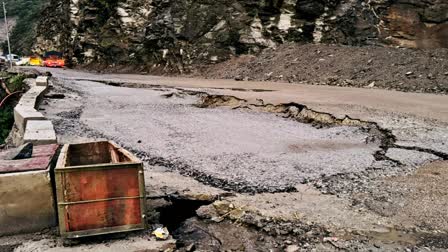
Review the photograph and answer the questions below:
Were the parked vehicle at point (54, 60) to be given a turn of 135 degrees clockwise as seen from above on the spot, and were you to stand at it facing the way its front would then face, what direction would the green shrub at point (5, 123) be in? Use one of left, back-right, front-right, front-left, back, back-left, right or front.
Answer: back-left

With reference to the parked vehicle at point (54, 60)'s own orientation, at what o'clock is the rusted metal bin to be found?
The rusted metal bin is roughly at 12 o'clock from the parked vehicle.

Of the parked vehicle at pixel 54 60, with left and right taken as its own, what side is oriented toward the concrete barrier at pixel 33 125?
front

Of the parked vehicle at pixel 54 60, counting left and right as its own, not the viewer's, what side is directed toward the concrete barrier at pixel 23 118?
front

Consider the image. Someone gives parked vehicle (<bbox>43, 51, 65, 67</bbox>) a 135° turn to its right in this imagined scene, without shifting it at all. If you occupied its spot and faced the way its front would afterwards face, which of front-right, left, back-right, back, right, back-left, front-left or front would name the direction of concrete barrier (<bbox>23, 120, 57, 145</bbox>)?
back-left

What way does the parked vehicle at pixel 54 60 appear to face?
toward the camera

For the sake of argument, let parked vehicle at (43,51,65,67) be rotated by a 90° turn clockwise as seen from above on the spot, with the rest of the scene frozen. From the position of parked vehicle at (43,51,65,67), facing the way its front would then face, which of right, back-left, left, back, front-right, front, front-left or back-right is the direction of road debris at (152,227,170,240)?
left
